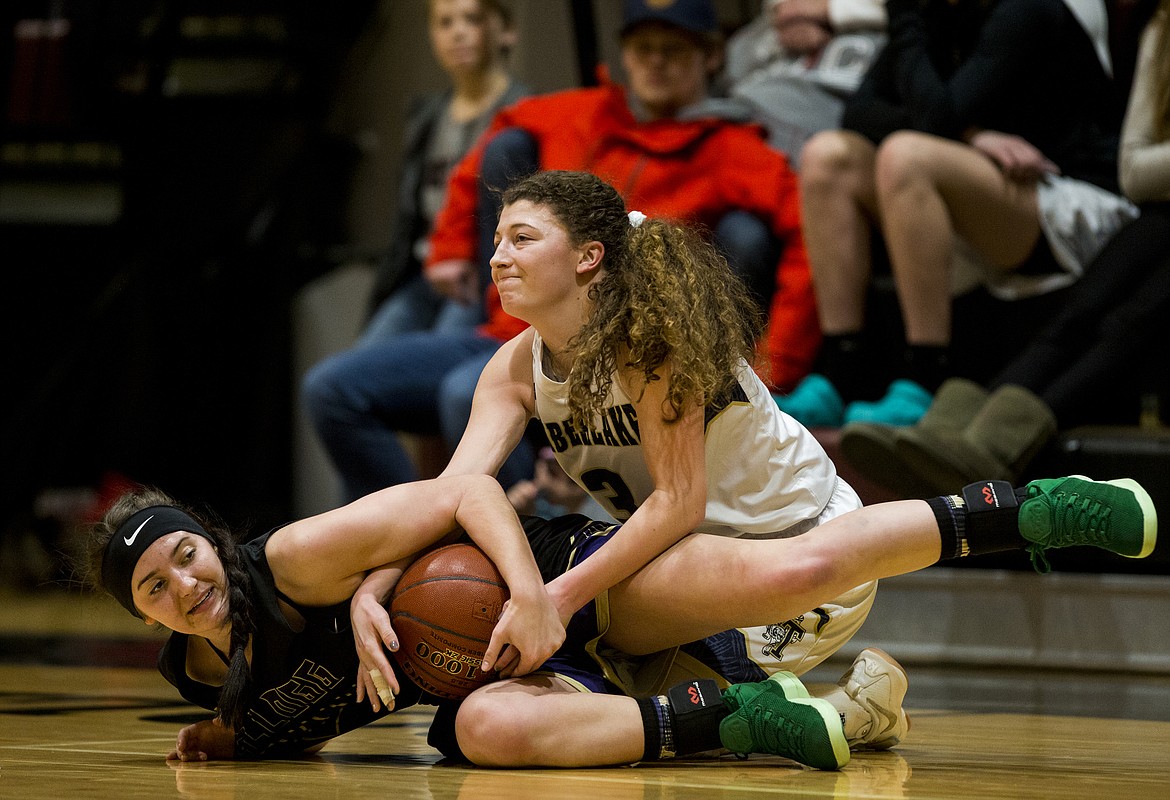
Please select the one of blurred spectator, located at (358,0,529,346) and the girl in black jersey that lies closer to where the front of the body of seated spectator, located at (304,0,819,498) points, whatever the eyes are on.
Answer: the girl in black jersey

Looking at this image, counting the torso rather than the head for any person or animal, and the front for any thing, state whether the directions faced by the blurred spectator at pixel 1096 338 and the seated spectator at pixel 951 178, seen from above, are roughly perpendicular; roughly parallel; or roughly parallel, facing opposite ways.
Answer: roughly parallel

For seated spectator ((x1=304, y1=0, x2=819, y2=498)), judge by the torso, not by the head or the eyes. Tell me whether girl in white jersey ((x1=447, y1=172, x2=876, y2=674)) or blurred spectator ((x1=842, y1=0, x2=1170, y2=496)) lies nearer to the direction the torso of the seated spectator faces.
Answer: the girl in white jersey

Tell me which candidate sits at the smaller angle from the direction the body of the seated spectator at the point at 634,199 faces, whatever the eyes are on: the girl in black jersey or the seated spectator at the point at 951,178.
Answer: the girl in black jersey

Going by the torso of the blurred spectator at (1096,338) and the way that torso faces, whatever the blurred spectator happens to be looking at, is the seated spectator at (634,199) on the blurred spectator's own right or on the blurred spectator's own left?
on the blurred spectator's own right

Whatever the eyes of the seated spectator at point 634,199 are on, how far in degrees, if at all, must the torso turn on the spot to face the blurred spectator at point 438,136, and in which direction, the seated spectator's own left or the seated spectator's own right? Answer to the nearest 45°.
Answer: approximately 90° to the seated spectator's own right

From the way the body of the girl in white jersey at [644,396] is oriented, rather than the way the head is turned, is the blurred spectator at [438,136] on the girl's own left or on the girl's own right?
on the girl's own right

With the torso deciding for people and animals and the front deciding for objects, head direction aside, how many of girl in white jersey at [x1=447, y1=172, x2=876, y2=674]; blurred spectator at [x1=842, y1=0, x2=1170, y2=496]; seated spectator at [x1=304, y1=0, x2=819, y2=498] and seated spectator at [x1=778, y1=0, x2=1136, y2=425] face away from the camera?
0

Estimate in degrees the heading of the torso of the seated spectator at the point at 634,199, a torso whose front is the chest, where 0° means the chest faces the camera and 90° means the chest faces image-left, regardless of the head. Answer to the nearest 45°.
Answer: approximately 45°

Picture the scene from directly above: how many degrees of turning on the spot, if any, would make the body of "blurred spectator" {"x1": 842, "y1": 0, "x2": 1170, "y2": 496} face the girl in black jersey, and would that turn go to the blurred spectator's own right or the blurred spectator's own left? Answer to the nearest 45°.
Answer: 0° — they already face them

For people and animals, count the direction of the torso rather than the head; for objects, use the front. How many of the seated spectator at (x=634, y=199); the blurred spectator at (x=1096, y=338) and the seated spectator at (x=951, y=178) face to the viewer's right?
0

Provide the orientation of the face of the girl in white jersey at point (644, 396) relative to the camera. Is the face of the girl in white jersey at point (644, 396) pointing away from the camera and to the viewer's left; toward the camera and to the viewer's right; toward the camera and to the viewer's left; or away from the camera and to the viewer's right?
toward the camera and to the viewer's left

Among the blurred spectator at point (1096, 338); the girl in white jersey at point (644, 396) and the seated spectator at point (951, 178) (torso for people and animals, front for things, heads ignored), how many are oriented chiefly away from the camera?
0

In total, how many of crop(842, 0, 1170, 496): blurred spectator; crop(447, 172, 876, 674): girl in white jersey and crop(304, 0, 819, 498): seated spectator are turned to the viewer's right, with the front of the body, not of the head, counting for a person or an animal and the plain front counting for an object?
0

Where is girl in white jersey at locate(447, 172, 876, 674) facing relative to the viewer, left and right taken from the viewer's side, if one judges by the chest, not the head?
facing the viewer and to the left of the viewer

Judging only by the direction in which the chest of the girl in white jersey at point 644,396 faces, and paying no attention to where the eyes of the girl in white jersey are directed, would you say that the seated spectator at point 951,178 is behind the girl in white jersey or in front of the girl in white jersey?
behind

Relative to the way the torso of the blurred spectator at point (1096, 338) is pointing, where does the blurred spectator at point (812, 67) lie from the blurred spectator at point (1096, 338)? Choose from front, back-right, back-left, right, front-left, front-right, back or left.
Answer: right
